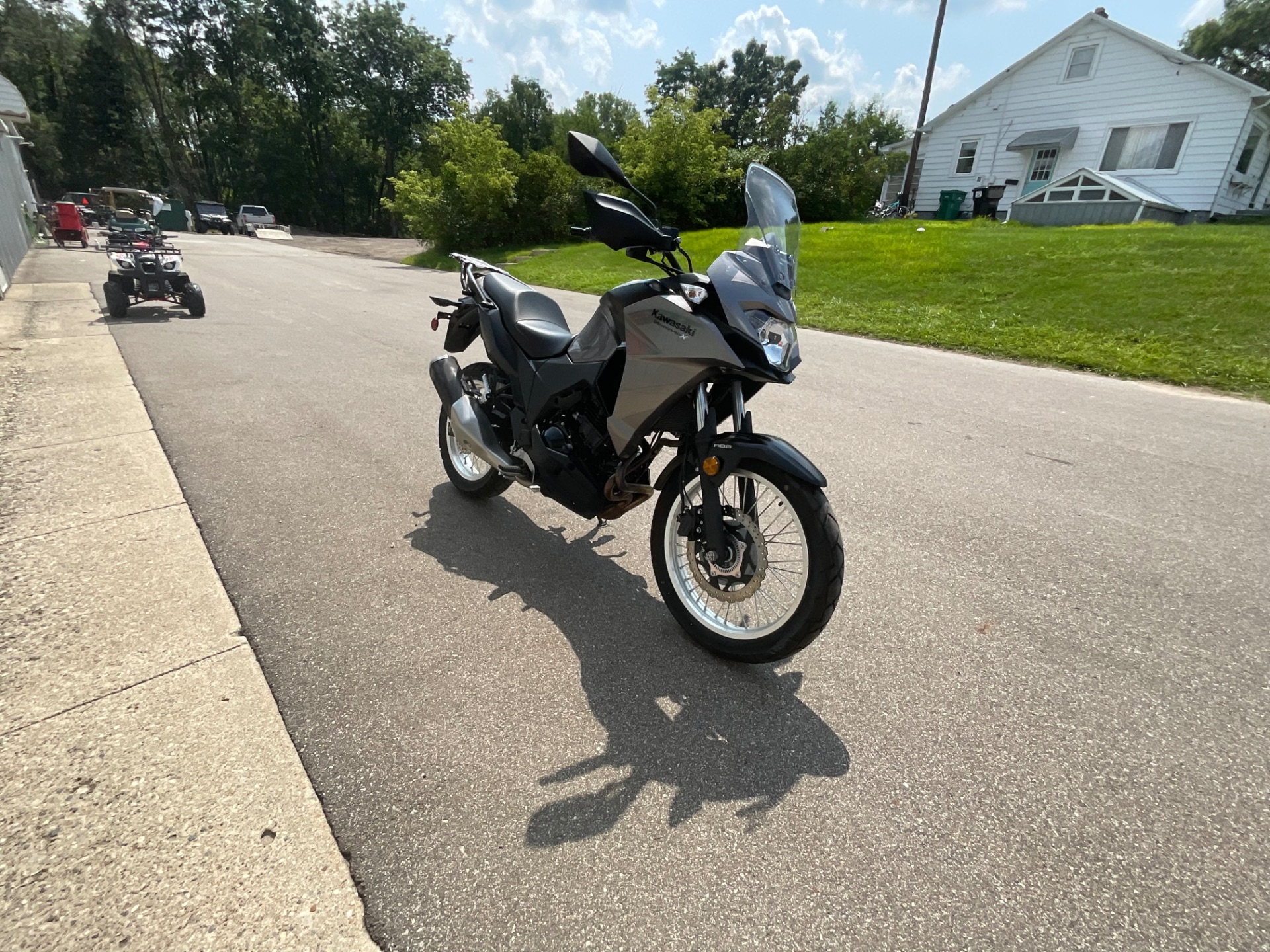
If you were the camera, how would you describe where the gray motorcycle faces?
facing the viewer and to the right of the viewer

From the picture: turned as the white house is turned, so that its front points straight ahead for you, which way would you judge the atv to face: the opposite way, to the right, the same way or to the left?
to the left

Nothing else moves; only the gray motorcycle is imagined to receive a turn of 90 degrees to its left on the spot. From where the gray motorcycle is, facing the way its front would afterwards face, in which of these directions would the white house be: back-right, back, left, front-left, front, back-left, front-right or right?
front

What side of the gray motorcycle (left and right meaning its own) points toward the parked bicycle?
left

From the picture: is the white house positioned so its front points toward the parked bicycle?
no

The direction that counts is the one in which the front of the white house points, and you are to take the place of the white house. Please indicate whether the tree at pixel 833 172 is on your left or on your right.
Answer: on your right

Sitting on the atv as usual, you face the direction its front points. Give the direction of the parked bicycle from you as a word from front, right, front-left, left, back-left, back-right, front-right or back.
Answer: left

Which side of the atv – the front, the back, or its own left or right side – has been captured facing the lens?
front

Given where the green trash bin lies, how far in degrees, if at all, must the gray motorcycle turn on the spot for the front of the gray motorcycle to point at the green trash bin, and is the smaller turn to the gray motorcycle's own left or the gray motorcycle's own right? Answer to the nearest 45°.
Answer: approximately 90° to the gray motorcycle's own left

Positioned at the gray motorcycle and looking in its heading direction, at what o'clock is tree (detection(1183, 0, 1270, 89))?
The tree is roughly at 9 o'clock from the gray motorcycle.

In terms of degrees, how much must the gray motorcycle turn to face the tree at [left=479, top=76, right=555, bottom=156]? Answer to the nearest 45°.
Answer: approximately 135° to its left

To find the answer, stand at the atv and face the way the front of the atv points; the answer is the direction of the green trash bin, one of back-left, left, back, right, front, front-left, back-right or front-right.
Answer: left

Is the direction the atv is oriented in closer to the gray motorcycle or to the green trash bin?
the gray motorcycle

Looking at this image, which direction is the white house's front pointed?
toward the camera

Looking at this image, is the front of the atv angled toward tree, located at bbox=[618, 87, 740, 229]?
no
